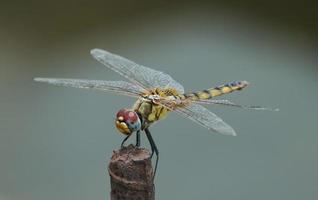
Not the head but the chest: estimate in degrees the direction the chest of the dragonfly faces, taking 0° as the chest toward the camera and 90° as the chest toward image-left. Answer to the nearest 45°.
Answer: approximately 45°
